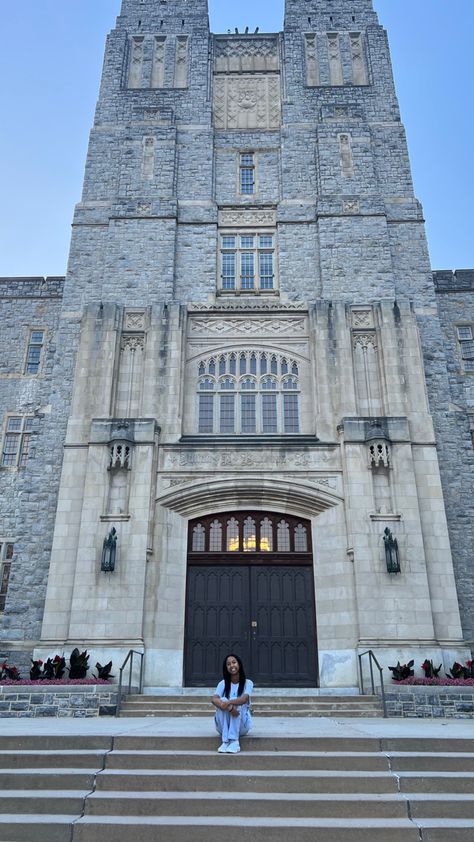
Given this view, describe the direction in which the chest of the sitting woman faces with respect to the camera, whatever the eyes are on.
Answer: toward the camera

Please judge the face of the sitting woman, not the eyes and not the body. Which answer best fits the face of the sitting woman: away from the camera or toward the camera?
toward the camera

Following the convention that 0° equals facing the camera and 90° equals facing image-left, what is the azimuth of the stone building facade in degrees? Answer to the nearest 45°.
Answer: approximately 0°
